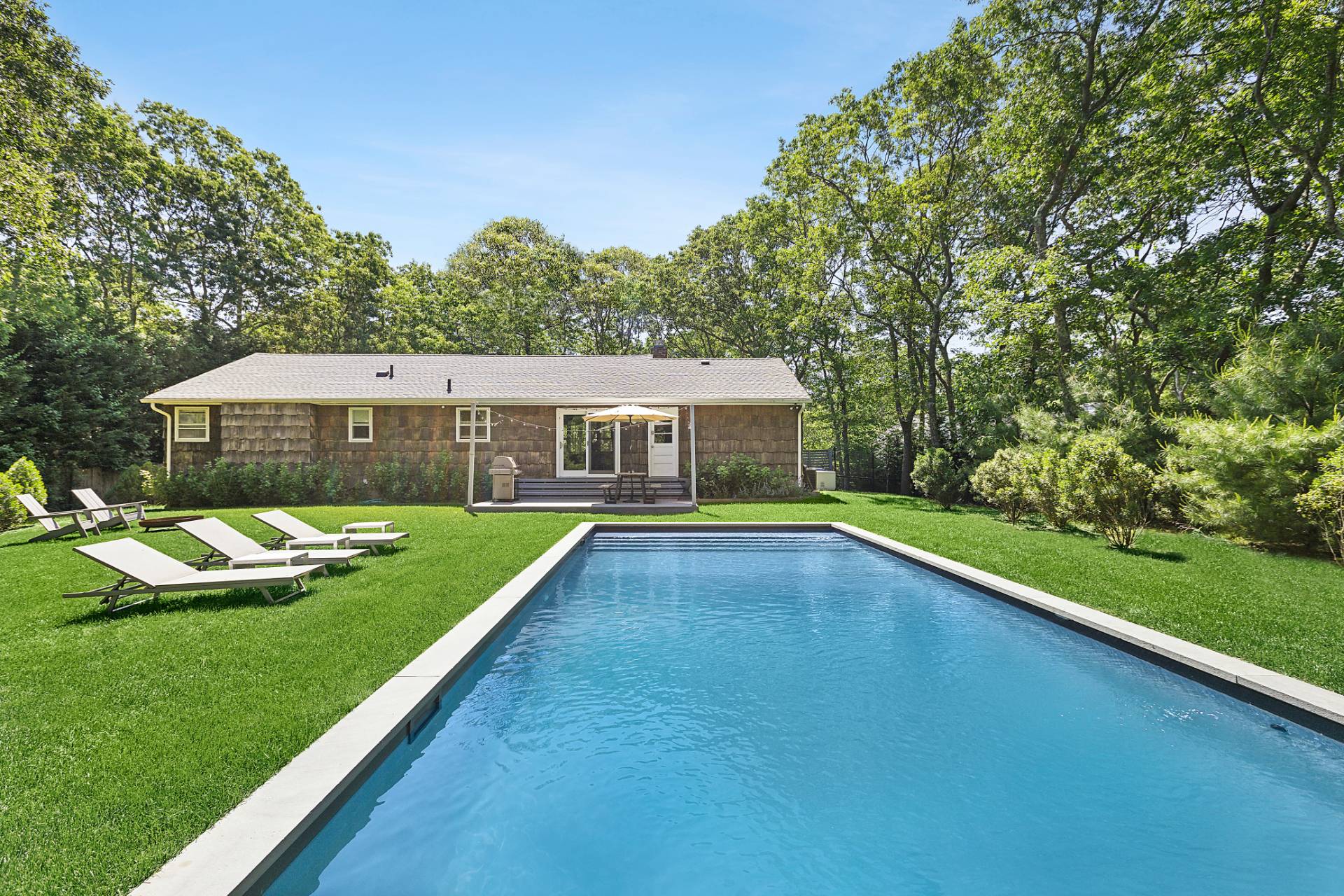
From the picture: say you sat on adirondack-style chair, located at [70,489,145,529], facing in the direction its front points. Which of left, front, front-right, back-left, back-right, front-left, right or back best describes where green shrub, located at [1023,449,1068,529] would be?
front

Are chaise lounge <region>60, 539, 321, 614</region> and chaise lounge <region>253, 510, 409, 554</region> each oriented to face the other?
no

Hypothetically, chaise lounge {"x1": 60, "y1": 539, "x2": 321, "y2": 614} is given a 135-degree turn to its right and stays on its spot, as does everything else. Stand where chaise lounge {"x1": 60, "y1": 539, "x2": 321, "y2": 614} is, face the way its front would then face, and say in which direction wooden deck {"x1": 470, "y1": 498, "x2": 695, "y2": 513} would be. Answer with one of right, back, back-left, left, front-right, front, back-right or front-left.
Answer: back

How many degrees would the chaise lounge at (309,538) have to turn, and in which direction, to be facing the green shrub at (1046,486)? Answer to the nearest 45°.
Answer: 0° — it already faces it

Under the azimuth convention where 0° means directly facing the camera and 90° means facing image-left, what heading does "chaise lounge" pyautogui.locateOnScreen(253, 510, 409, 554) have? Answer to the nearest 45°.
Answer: approximately 270°

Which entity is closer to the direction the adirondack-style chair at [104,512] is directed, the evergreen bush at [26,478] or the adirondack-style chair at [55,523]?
the adirondack-style chair

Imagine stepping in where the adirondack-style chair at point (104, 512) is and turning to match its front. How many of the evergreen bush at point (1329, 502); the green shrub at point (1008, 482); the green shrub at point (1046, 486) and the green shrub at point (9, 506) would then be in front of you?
3

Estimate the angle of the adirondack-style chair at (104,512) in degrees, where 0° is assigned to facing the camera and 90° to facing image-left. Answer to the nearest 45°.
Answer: approximately 315°

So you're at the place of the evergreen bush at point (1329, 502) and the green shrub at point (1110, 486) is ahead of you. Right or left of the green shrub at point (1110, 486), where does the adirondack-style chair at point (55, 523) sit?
left

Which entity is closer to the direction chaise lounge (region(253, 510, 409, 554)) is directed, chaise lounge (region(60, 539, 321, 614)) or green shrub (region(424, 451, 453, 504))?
the green shrub

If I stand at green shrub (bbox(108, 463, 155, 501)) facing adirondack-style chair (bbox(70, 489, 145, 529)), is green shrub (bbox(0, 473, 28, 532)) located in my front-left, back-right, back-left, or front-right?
front-right

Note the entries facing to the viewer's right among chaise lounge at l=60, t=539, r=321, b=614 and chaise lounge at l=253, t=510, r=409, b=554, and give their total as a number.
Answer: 2

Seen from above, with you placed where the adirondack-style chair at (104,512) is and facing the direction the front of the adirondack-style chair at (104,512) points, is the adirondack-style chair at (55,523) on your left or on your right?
on your right

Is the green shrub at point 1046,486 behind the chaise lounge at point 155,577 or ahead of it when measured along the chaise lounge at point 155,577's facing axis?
ahead

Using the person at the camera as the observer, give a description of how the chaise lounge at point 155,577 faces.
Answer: facing to the right of the viewer

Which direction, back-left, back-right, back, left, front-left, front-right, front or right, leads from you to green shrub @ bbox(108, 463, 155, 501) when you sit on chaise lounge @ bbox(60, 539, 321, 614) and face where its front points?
left

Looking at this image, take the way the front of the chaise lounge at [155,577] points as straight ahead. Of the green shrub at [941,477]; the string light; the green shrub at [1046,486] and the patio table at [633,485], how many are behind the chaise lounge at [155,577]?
0
